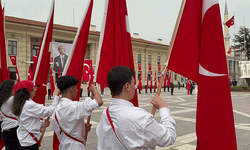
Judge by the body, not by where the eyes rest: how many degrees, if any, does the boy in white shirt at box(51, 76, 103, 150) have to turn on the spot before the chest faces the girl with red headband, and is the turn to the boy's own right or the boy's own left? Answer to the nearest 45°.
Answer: approximately 90° to the boy's own left

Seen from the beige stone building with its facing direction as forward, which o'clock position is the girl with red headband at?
The girl with red headband is roughly at 1 o'clock from the beige stone building.

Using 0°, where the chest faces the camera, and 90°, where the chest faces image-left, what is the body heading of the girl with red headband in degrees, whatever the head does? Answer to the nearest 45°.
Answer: approximately 225°

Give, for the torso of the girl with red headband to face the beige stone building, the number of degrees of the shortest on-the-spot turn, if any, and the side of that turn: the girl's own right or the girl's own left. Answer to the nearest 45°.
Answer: approximately 45° to the girl's own left

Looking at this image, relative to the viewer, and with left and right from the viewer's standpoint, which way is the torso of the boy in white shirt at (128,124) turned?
facing away from the viewer and to the right of the viewer

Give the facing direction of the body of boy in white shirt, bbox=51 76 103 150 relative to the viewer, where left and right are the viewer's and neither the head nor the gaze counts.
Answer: facing away from the viewer and to the right of the viewer

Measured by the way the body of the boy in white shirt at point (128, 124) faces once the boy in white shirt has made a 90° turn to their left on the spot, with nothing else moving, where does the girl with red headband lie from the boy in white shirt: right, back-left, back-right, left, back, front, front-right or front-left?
front

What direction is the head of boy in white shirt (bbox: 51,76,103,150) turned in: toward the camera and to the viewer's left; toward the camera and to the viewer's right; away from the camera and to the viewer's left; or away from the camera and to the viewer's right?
away from the camera and to the viewer's right

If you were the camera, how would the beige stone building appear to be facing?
facing the viewer and to the right of the viewer

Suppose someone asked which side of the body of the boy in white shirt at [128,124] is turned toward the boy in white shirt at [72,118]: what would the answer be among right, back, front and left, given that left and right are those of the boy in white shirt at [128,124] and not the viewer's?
left

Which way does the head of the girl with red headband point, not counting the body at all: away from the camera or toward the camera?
away from the camera

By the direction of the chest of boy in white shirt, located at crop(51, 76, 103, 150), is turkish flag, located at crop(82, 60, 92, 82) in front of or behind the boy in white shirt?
in front

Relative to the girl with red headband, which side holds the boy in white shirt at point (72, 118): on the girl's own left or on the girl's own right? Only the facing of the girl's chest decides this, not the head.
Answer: on the girl's own right

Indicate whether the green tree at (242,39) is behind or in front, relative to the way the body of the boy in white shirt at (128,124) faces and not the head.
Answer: in front
